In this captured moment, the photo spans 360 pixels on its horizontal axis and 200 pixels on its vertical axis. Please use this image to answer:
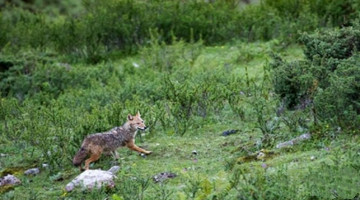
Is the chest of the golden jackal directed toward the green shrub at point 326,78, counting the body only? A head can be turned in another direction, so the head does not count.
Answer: yes

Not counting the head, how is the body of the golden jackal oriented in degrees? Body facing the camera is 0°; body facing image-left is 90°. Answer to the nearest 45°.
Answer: approximately 270°

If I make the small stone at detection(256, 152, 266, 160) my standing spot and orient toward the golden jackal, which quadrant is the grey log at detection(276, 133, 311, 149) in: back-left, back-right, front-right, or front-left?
back-right

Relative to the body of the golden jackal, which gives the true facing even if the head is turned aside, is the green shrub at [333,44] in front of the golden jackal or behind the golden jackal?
in front

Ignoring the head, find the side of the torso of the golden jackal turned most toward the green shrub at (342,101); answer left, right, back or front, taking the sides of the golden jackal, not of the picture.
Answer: front

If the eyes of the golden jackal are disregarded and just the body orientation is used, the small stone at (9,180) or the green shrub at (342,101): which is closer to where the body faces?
the green shrub

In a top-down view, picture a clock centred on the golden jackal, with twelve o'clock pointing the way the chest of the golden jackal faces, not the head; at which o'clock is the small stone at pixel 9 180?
The small stone is roughly at 6 o'clock from the golden jackal.

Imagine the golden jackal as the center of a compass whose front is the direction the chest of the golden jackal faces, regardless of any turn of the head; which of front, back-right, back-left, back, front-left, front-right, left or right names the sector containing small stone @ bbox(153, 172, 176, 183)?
front-right

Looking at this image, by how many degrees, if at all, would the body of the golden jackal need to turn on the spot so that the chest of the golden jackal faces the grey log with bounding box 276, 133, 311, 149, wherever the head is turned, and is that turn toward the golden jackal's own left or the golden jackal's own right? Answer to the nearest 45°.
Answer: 0° — it already faces it
